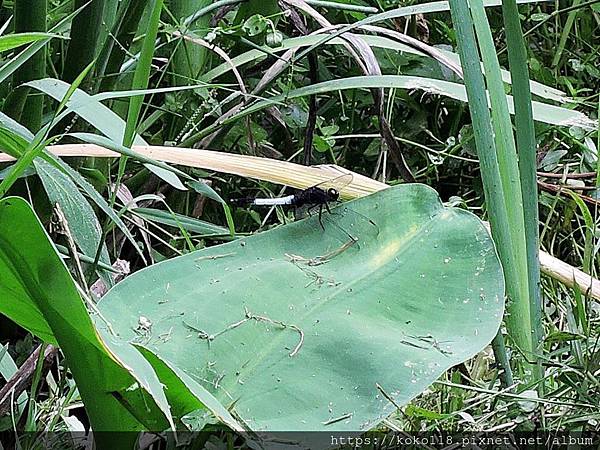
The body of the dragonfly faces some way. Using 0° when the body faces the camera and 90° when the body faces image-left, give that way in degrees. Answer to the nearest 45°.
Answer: approximately 270°
